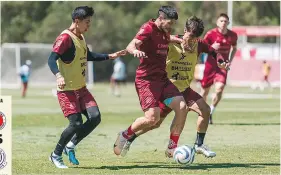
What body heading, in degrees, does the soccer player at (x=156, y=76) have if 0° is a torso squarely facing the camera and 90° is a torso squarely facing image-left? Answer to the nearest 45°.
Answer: approximately 315°

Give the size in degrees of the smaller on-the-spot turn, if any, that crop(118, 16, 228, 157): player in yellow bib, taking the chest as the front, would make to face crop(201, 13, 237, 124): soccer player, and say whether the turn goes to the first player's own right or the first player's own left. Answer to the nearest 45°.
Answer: approximately 180°

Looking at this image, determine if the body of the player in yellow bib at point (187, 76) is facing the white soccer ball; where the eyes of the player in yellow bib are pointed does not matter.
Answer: yes

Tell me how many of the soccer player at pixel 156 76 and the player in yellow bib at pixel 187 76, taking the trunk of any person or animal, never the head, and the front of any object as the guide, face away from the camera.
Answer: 0

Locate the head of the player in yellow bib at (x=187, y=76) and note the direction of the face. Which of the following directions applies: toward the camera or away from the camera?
toward the camera

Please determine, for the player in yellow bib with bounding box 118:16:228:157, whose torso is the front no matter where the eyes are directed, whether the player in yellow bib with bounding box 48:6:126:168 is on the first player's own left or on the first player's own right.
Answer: on the first player's own right

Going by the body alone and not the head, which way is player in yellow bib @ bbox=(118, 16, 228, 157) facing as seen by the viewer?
toward the camera
